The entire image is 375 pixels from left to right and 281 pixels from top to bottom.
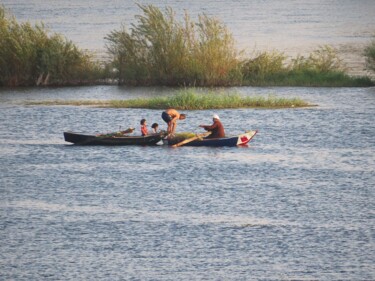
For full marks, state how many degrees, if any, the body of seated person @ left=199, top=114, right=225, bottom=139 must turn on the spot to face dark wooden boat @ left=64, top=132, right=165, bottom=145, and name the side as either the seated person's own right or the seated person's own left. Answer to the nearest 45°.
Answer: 0° — they already face it

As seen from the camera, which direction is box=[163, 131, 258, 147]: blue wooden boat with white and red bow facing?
to the viewer's right

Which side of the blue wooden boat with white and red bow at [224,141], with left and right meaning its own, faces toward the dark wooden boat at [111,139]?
back

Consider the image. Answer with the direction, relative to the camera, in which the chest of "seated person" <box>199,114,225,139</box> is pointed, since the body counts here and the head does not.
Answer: to the viewer's left

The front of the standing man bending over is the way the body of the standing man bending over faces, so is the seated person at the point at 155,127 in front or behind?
behind

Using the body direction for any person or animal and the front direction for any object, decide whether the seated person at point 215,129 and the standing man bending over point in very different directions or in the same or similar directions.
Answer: very different directions

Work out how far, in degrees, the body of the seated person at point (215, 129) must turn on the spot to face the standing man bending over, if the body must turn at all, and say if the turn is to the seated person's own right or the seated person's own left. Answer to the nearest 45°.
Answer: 0° — they already face them

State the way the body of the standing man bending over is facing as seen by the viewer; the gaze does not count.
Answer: to the viewer's right
